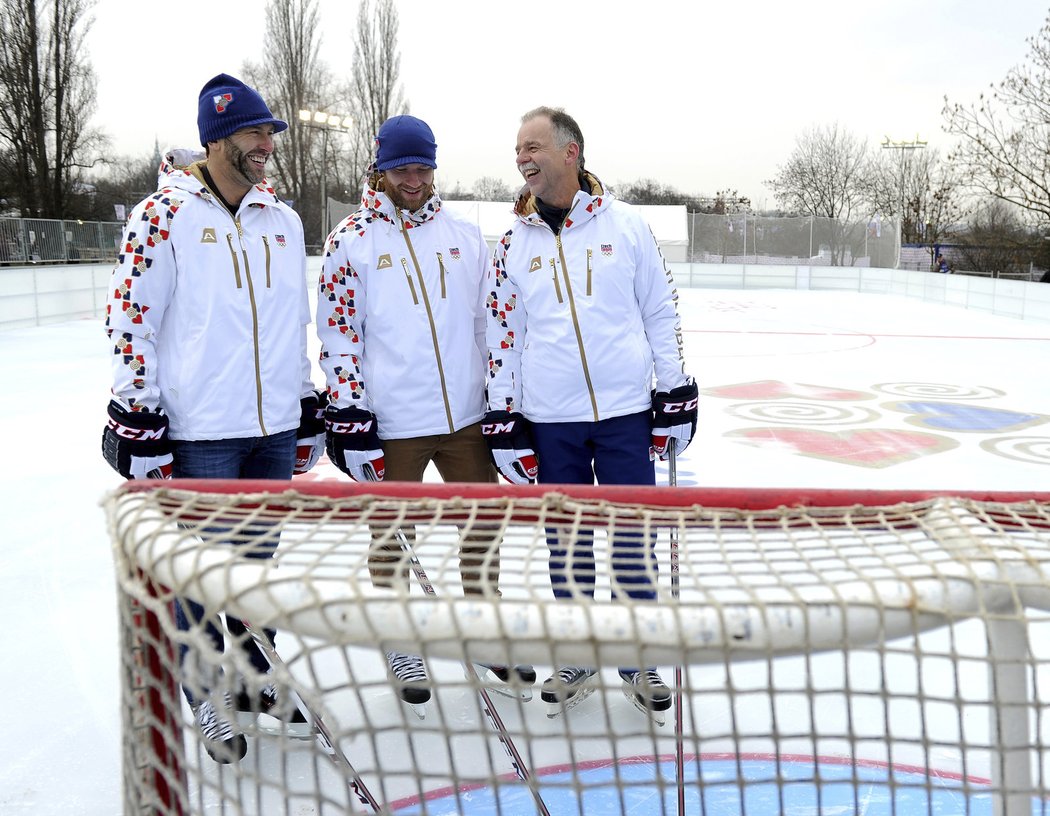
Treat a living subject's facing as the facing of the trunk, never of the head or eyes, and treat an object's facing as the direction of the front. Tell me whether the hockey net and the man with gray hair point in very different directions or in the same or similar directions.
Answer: very different directions

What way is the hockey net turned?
away from the camera

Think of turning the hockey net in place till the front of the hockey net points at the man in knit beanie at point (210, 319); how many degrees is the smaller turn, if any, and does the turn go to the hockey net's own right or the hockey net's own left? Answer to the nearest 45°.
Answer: approximately 45° to the hockey net's own left

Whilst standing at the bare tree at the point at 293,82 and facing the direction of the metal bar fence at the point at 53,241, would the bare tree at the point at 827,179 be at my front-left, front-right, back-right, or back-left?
back-left

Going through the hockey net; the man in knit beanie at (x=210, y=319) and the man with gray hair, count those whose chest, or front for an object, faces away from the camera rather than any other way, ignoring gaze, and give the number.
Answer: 1

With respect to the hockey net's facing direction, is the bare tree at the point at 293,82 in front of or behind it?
in front

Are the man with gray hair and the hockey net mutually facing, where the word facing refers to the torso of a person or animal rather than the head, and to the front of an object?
yes

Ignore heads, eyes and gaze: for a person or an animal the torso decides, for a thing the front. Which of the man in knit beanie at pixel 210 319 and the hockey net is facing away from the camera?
the hockey net

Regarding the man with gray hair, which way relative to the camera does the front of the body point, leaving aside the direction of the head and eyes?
toward the camera
